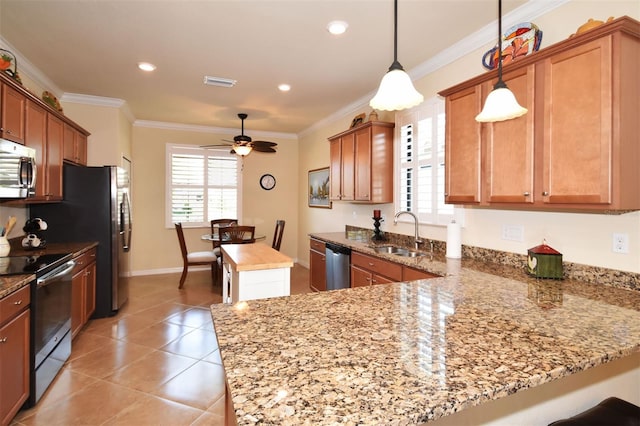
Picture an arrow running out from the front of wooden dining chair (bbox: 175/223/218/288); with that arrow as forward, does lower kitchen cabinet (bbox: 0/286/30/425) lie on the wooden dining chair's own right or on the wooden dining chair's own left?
on the wooden dining chair's own right

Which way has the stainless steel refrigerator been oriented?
to the viewer's right

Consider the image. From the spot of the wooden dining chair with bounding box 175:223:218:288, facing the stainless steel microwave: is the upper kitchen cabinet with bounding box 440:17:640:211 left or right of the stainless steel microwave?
left

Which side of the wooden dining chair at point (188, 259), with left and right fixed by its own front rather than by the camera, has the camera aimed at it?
right

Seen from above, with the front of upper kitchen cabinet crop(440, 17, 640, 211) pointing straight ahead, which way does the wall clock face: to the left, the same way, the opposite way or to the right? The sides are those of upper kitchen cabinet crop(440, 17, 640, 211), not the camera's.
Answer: to the left

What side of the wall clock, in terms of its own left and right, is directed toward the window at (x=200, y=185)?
right

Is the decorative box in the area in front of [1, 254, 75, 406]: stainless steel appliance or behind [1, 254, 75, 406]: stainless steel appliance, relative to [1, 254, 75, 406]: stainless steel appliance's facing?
in front

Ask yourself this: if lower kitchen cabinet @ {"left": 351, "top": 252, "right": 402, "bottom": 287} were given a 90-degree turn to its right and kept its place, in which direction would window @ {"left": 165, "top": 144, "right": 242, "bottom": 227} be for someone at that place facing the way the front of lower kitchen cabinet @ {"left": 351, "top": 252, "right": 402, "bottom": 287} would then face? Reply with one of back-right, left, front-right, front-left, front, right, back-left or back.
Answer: front

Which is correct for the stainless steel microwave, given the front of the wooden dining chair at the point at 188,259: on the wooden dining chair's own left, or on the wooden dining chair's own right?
on the wooden dining chair's own right
